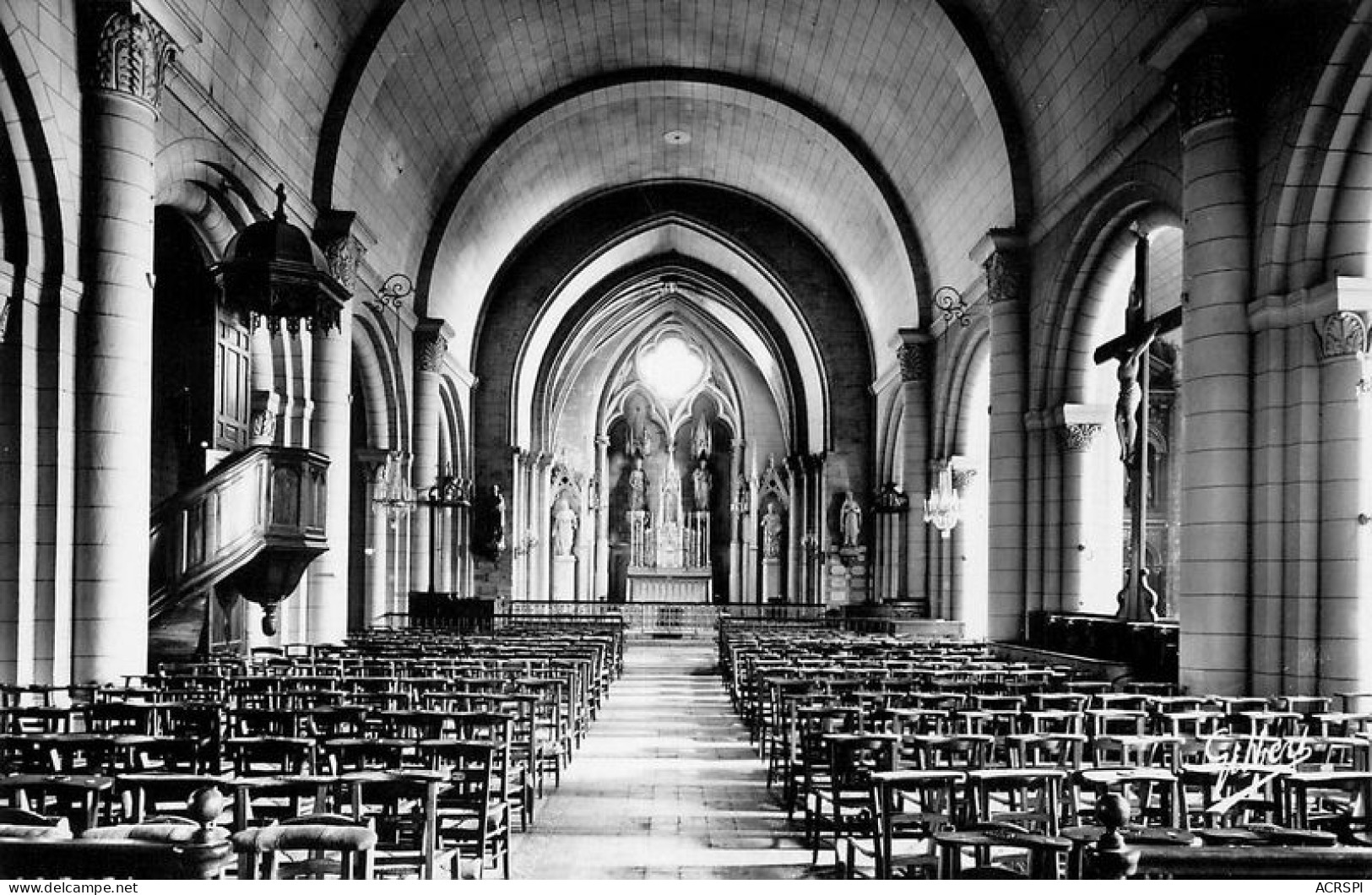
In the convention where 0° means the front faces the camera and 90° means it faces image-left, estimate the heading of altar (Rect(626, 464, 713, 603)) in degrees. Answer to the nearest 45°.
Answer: approximately 0°

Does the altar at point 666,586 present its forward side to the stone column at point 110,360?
yes

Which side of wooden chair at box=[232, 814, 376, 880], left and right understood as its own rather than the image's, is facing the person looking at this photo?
back

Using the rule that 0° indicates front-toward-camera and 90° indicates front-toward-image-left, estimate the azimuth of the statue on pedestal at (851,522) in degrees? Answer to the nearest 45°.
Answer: approximately 0°

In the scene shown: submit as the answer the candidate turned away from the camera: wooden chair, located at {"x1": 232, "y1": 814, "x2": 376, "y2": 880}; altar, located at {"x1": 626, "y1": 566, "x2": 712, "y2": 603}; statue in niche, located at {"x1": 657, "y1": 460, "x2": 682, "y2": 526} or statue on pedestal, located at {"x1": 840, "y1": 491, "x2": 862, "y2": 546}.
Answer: the wooden chair
